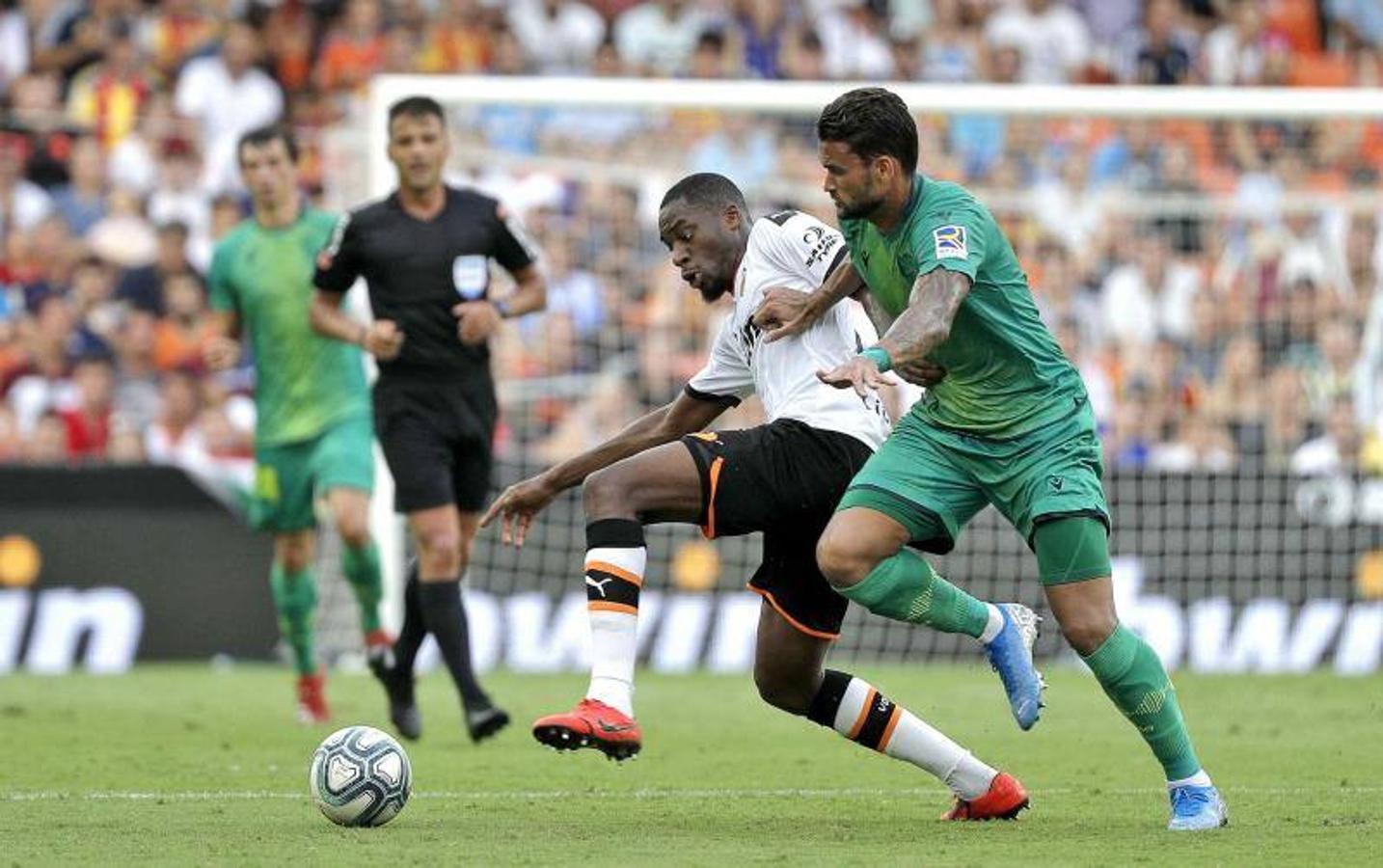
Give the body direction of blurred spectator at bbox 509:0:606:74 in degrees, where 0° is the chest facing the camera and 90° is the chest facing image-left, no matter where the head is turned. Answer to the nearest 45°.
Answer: approximately 0°

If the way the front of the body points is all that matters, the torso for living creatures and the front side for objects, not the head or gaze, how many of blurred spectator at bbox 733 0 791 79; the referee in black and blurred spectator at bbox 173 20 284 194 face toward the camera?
3

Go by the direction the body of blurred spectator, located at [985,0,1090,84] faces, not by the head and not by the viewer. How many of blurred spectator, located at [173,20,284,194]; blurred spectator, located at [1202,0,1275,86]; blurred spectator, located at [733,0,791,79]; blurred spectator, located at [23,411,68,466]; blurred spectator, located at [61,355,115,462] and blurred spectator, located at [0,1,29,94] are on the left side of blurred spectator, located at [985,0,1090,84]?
1

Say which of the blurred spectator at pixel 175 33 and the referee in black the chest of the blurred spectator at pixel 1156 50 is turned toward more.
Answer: the referee in black

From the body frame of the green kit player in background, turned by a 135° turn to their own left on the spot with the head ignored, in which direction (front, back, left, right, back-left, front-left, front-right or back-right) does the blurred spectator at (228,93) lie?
front-left

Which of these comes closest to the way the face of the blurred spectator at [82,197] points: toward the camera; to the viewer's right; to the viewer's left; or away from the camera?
toward the camera

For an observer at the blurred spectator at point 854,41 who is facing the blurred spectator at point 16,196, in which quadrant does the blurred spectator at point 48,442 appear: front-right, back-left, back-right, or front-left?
front-left

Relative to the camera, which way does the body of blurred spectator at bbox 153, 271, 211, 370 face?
toward the camera

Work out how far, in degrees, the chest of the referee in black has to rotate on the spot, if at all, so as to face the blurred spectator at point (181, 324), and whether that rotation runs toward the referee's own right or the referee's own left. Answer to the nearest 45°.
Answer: approximately 180°

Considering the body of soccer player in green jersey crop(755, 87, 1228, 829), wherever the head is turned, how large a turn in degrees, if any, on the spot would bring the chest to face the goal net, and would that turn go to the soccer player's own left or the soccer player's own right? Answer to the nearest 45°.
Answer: approximately 135° to the soccer player's own right

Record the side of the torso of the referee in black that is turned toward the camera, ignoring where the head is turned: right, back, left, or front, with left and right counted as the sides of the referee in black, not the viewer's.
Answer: front

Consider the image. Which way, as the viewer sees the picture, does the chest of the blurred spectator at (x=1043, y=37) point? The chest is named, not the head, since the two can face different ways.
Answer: toward the camera

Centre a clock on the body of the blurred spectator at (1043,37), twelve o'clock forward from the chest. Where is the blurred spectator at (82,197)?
the blurred spectator at (82,197) is roughly at 2 o'clock from the blurred spectator at (1043,37).

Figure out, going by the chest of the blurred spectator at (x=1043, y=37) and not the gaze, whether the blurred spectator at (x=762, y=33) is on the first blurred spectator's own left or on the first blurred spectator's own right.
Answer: on the first blurred spectator's own right

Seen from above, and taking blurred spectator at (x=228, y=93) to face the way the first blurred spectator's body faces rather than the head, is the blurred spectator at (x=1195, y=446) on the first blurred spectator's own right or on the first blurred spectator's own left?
on the first blurred spectator's own left

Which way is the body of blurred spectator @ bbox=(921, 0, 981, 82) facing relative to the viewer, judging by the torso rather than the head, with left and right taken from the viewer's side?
facing the viewer

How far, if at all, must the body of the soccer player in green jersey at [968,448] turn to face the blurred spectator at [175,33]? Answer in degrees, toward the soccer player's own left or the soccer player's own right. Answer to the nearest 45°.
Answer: approximately 90° to the soccer player's own right

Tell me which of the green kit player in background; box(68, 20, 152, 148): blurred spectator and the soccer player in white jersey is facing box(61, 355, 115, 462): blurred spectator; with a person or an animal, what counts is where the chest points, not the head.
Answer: box(68, 20, 152, 148): blurred spectator
